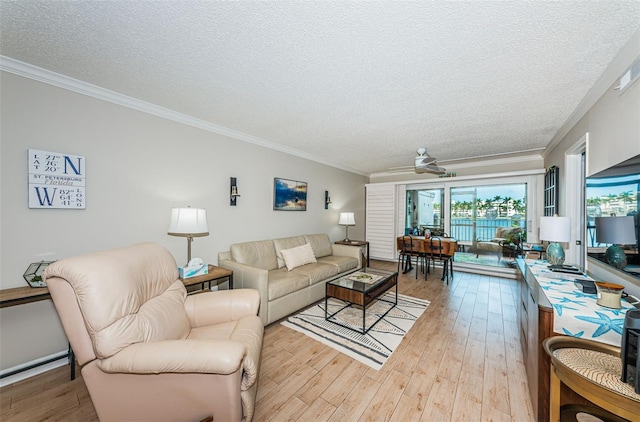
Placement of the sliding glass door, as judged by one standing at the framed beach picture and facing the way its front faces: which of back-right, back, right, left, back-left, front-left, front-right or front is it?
front-left

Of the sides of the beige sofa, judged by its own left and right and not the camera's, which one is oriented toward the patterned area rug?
front

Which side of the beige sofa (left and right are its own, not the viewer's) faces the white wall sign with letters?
right

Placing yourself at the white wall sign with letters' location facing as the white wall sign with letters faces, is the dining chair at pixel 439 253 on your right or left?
on your left

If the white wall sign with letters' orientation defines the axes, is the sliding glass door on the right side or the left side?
on its left

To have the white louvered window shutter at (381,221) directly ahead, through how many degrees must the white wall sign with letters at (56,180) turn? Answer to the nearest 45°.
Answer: approximately 90° to its left

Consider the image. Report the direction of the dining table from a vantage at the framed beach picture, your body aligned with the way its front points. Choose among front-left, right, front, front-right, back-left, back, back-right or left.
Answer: front-left

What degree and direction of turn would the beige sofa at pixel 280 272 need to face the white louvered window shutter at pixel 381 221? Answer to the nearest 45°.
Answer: approximately 90° to its left

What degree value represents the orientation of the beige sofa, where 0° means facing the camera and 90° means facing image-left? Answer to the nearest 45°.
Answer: approximately 315°

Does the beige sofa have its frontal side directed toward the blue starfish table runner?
yes

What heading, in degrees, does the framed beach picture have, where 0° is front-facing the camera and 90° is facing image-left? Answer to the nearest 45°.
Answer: approximately 315°

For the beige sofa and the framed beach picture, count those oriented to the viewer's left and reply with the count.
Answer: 0
